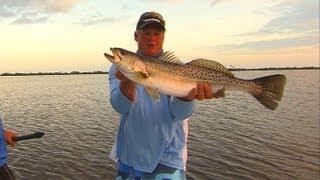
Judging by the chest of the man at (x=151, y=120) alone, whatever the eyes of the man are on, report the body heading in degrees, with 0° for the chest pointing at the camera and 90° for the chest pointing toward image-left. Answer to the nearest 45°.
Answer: approximately 0°
